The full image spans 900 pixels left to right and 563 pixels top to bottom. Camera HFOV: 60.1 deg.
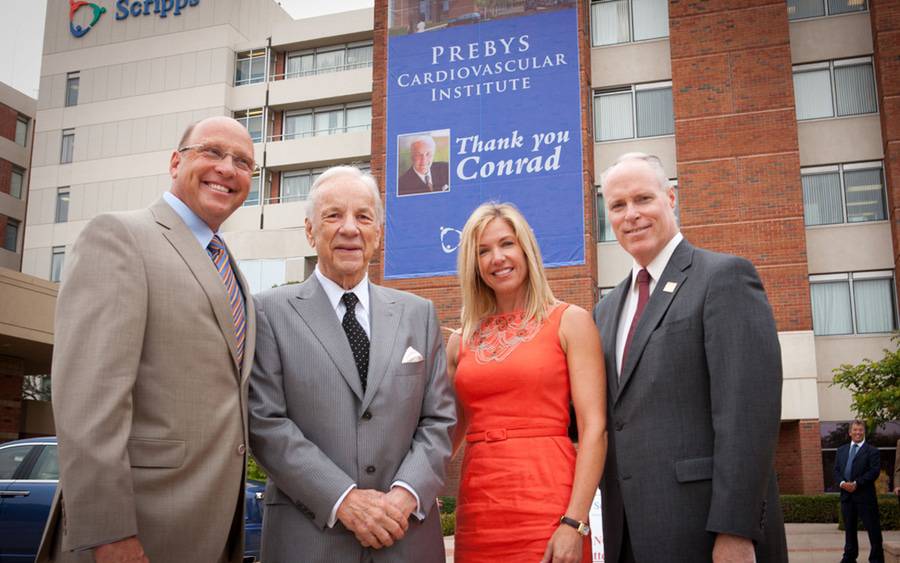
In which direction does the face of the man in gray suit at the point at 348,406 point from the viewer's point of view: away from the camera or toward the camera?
toward the camera

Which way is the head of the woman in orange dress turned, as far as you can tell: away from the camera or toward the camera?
toward the camera

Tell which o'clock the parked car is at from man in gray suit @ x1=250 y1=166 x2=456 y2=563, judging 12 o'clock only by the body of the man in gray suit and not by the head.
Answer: The parked car is roughly at 5 o'clock from the man in gray suit.

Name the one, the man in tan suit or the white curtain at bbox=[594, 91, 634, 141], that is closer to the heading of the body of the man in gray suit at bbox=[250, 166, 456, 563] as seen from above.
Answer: the man in tan suit

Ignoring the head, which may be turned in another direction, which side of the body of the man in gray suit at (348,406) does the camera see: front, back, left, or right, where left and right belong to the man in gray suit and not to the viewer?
front

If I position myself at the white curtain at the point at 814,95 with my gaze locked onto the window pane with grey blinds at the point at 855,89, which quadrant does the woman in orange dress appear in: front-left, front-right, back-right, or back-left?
back-right

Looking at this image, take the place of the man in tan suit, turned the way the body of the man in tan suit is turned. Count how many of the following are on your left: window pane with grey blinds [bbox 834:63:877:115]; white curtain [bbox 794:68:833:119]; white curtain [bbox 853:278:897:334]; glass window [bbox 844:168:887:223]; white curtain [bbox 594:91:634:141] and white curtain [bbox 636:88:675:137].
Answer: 6

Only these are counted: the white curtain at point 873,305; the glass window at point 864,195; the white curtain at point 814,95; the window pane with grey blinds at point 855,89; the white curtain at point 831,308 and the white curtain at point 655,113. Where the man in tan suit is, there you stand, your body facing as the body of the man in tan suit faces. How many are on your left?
6

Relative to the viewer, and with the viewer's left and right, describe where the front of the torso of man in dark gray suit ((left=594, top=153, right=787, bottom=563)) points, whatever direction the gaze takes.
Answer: facing the viewer and to the left of the viewer

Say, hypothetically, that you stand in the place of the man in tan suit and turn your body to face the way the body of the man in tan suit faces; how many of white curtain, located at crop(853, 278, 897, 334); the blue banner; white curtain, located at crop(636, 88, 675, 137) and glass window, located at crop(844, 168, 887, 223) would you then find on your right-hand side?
0

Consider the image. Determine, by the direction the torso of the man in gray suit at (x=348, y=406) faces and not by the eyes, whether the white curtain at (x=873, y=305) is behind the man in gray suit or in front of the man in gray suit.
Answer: behind

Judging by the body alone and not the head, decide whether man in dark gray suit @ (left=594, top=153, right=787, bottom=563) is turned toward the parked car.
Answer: no

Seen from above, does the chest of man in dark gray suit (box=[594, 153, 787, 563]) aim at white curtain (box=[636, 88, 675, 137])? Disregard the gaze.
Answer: no

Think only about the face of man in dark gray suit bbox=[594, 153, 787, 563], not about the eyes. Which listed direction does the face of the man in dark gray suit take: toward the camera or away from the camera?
toward the camera
